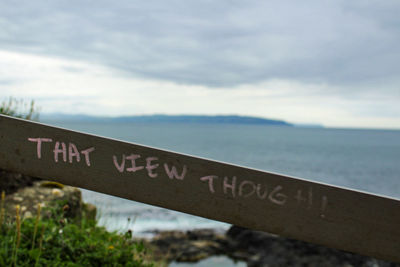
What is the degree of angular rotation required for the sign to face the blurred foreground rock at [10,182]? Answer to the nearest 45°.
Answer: approximately 135° to its right

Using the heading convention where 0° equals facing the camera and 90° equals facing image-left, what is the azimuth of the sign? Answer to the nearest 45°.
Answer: approximately 0°

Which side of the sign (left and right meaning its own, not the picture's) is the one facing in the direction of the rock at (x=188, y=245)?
back

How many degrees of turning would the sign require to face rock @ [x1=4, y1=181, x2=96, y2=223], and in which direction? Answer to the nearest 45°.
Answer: approximately 135° to its right

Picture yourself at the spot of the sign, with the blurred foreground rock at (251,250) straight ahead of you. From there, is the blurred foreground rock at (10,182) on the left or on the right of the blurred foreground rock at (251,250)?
left

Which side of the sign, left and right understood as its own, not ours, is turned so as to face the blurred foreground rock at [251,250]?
back
